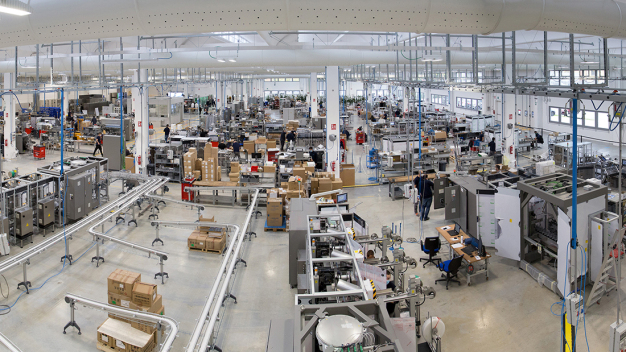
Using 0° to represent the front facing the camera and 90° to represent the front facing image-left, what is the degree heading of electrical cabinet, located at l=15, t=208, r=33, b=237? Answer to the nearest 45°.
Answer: approximately 315°

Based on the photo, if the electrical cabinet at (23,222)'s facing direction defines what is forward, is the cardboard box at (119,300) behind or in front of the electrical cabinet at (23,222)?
in front

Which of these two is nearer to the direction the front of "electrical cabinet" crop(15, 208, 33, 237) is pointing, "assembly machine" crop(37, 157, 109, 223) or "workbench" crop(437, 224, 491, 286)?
the workbench

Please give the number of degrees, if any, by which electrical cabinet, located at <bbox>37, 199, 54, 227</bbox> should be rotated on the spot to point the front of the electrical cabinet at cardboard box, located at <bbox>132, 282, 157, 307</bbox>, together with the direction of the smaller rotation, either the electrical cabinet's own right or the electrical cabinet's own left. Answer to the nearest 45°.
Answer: approximately 45° to the electrical cabinet's own right

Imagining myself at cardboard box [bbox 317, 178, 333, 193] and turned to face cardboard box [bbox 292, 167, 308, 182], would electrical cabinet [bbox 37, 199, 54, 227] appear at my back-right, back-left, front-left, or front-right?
front-left

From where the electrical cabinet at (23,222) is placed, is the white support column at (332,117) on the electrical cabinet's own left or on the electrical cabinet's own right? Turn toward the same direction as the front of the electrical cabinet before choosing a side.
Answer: on the electrical cabinet's own left

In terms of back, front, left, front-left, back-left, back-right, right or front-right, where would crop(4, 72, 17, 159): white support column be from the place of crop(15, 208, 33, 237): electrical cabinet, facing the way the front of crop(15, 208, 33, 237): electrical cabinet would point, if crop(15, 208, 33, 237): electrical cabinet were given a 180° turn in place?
front-right

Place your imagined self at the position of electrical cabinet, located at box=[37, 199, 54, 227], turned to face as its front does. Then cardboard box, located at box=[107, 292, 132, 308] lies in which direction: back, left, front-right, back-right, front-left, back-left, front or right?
front-right

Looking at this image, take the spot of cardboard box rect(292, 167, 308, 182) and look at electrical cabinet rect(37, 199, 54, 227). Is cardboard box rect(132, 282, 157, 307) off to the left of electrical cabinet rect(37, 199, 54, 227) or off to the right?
left

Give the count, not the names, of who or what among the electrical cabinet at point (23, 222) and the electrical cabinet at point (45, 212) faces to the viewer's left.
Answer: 0

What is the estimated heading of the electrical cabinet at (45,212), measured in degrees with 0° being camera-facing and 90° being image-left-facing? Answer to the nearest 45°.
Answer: approximately 315°
